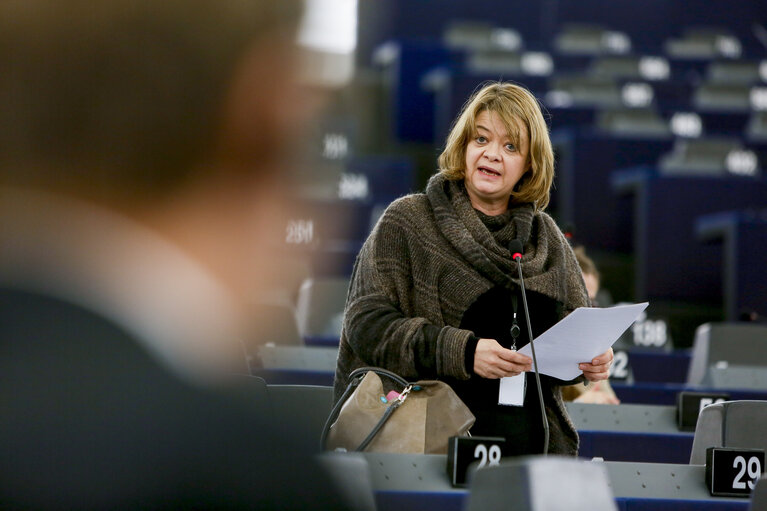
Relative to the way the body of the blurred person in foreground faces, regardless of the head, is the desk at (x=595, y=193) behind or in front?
in front

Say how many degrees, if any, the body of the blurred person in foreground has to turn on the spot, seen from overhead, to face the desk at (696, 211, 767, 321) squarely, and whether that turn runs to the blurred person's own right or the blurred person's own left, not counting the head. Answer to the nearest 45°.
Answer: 0° — they already face it

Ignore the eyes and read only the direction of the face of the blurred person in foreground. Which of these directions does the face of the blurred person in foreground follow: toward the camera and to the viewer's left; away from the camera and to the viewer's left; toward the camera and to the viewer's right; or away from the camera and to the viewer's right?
away from the camera and to the viewer's right

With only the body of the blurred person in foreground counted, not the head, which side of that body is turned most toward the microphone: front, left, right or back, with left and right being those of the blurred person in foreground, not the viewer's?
front

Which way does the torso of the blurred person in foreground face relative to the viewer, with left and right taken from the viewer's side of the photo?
facing away from the viewer and to the right of the viewer

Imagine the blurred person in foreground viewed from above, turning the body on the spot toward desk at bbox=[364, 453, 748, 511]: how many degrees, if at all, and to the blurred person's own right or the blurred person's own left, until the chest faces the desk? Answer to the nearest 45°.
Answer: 0° — they already face it

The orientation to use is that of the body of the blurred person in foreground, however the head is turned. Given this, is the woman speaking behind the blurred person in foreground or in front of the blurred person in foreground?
in front

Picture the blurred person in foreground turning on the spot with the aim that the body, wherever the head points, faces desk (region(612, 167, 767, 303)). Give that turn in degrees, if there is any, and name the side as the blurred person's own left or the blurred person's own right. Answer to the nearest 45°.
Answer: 0° — they already face it

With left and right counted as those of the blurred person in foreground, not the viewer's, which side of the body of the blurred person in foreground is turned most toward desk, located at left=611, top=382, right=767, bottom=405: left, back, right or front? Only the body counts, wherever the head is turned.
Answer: front
